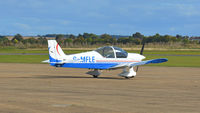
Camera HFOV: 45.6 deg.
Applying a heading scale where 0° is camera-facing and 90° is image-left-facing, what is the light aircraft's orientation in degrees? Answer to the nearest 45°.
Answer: approximately 225°
